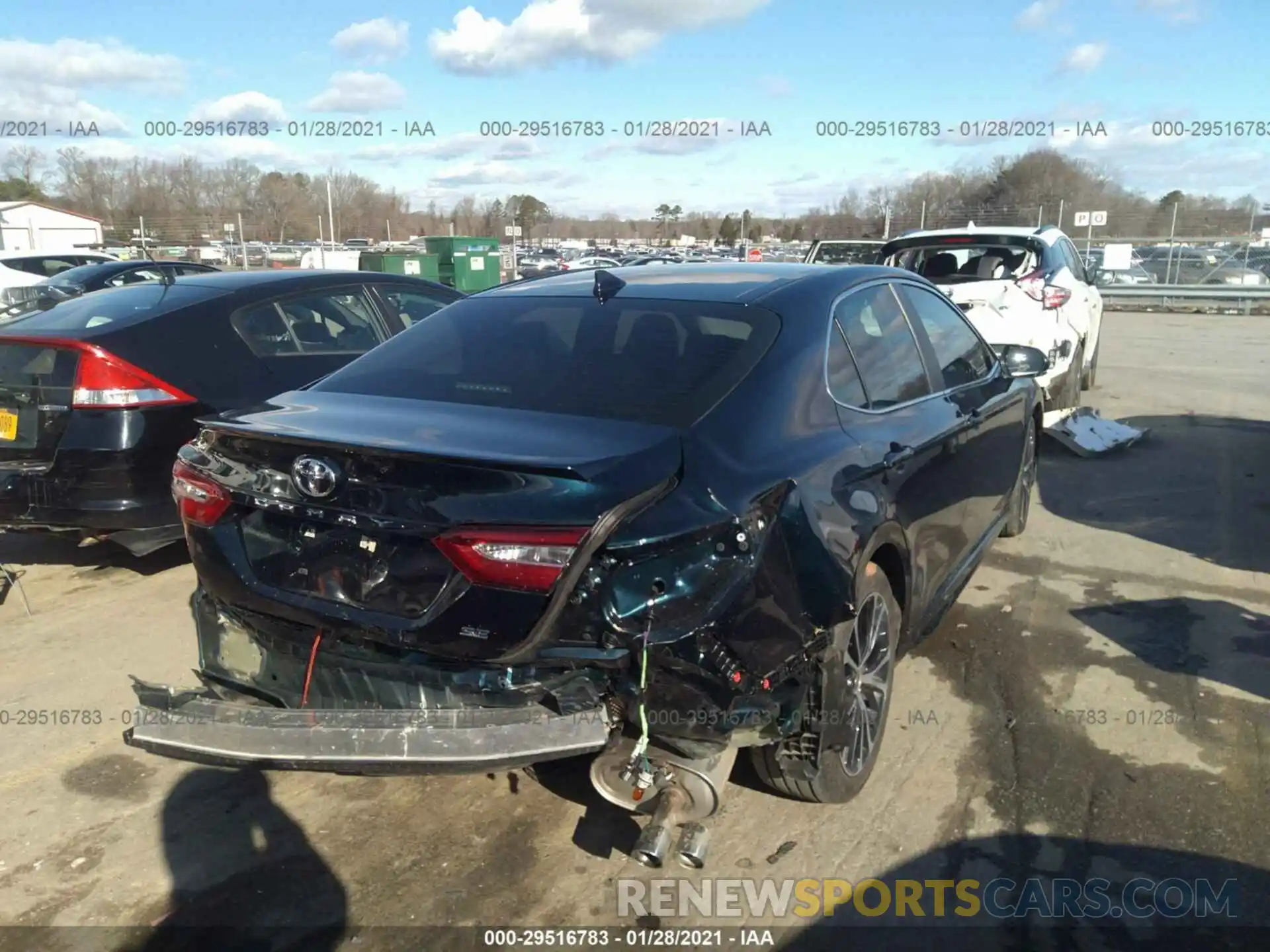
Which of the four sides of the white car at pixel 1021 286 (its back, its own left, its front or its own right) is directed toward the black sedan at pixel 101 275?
left

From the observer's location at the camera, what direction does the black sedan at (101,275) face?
facing away from the viewer and to the right of the viewer

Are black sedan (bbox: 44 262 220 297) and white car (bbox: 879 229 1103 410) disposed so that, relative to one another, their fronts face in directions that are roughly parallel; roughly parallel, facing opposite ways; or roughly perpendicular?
roughly parallel

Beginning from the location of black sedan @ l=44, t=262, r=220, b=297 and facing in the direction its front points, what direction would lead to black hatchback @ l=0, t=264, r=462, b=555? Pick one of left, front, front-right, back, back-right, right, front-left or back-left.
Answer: back-right

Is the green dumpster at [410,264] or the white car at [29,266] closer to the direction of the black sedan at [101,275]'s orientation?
the green dumpster

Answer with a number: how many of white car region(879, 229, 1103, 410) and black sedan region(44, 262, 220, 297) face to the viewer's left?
0

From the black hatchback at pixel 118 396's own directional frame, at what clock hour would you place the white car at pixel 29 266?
The white car is roughly at 10 o'clock from the black hatchback.

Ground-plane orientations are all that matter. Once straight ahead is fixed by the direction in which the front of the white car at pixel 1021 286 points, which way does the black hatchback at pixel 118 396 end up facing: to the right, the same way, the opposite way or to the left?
the same way

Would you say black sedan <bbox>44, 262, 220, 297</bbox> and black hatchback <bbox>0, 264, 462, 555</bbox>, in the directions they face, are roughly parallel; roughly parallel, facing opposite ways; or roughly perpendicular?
roughly parallel

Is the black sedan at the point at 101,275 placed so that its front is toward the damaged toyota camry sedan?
no

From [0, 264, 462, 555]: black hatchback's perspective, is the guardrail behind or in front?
in front

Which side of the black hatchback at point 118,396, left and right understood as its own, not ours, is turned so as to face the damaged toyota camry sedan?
right

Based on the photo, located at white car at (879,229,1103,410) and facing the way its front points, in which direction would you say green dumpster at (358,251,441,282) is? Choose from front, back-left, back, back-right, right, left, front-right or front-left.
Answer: front-left

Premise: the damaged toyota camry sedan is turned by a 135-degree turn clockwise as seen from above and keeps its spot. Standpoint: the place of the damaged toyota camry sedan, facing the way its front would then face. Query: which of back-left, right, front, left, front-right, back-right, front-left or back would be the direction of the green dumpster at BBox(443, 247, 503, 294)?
back

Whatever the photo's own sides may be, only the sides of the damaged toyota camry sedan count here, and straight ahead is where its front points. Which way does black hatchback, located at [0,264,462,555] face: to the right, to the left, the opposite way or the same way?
the same way

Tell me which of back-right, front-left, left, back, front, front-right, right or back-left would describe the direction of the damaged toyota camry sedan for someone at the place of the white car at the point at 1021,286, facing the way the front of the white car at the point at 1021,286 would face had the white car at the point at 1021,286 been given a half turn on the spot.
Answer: front

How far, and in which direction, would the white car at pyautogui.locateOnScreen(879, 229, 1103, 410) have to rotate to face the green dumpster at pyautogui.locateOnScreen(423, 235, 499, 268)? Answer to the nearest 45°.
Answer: approximately 45° to its left

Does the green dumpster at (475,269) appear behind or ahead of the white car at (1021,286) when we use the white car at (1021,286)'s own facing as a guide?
ahead

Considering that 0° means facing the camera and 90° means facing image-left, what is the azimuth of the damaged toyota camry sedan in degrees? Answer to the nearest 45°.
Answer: approximately 225°
